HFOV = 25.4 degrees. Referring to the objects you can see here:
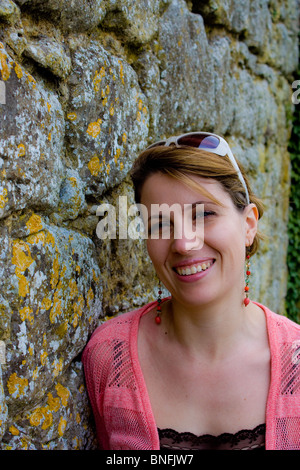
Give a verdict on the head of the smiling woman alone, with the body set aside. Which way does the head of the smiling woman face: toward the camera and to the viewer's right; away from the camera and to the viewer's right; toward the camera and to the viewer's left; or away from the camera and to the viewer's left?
toward the camera and to the viewer's left

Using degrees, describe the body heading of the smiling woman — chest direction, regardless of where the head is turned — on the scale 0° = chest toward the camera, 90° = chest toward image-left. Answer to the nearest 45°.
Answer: approximately 0°
